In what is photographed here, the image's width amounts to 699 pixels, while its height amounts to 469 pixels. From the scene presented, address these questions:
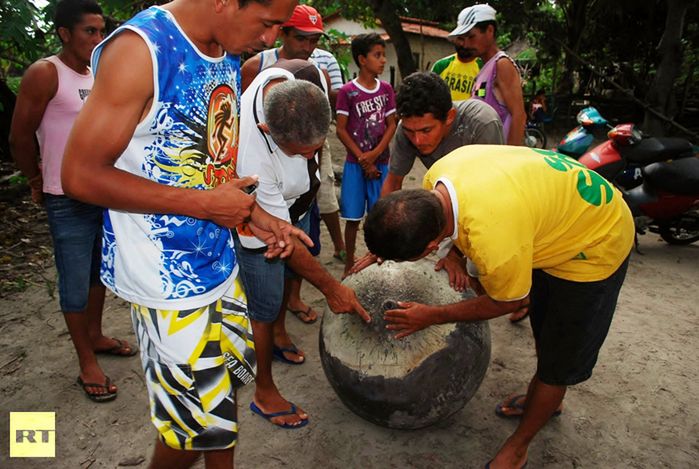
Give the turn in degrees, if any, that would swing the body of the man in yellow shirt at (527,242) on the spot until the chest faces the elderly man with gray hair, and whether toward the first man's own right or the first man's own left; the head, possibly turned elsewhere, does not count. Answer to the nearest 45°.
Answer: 0° — they already face them

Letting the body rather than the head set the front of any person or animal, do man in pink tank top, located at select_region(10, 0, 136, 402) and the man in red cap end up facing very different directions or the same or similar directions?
same or similar directions

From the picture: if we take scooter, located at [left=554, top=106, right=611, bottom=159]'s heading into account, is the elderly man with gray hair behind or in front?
in front

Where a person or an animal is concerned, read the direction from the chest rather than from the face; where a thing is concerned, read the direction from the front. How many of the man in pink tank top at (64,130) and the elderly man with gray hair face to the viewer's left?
0

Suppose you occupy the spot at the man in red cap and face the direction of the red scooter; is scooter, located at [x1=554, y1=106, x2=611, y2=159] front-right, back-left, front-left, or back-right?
front-left

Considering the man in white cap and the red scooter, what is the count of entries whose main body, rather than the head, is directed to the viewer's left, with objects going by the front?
2

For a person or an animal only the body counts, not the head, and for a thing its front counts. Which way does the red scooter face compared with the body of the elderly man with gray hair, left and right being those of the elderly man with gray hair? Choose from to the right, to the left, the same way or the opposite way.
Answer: the opposite way

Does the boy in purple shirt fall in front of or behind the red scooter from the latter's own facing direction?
in front

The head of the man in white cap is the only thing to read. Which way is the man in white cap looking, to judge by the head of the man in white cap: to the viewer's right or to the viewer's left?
to the viewer's left

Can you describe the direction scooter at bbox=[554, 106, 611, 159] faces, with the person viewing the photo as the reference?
facing the viewer and to the left of the viewer

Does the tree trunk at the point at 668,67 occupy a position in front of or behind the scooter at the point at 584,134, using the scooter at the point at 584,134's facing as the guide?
behind

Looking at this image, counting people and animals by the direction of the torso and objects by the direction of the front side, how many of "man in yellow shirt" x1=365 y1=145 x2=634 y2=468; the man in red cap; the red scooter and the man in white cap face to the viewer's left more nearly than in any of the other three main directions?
3

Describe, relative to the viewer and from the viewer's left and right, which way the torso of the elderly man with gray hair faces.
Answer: facing the viewer and to the right of the viewer
